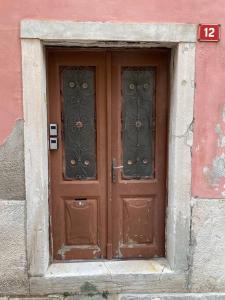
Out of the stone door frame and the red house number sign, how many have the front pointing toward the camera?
2

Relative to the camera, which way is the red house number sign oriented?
toward the camera

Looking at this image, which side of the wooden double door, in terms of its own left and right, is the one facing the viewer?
front
